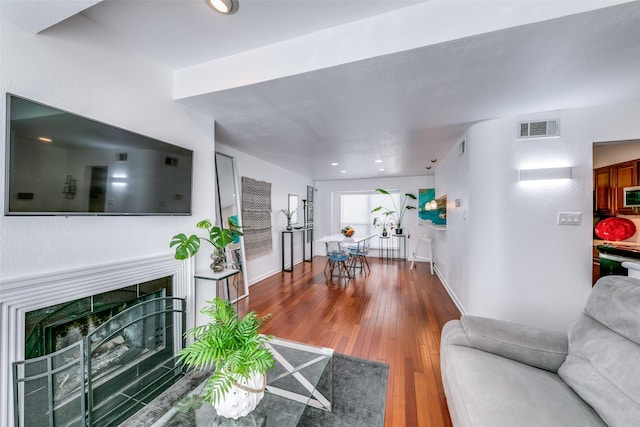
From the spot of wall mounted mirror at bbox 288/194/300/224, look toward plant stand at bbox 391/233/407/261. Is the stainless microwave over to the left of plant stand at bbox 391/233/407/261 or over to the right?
right

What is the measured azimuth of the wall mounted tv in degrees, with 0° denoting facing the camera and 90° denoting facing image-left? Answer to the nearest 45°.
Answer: approximately 315°

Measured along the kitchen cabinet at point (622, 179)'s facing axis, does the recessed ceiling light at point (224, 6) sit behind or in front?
in front

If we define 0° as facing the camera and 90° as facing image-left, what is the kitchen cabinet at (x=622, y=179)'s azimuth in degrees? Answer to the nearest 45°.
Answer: approximately 45°

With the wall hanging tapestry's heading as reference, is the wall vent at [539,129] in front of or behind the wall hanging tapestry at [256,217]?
in front

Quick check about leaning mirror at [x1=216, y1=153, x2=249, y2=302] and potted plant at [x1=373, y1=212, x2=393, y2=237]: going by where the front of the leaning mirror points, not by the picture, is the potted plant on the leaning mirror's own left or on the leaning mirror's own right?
on the leaning mirror's own left

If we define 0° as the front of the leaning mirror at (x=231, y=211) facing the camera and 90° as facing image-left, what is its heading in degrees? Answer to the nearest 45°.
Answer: approximately 315°

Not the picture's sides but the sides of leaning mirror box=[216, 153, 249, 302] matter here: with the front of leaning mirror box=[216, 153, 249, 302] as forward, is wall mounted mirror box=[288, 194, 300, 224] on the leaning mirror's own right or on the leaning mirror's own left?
on the leaning mirror's own left

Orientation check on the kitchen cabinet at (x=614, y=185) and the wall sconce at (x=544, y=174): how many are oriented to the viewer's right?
0

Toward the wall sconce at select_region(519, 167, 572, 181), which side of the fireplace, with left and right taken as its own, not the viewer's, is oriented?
front

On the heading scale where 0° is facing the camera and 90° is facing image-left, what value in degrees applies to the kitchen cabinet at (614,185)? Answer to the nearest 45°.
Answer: approximately 45°
